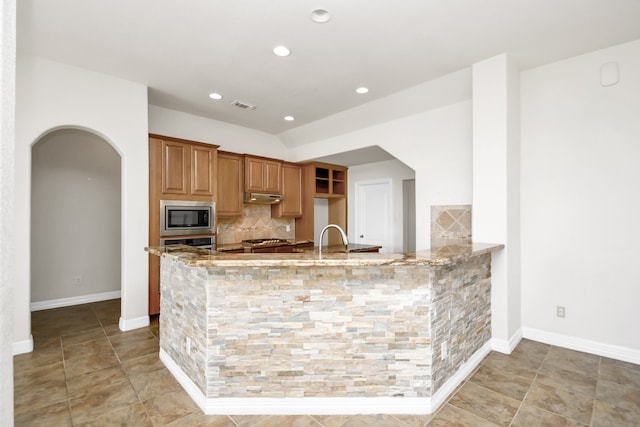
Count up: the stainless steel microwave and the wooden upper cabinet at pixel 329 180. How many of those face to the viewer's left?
0

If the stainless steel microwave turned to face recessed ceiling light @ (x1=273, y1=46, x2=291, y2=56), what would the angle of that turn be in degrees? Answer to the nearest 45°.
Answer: approximately 45° to its left

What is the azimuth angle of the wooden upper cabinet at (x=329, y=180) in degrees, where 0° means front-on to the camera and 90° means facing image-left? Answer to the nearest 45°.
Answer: approximately 315°

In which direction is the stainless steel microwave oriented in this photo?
toward the camera

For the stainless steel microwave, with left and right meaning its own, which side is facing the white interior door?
left

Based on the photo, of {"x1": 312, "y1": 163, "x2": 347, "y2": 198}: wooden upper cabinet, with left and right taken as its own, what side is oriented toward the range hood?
right

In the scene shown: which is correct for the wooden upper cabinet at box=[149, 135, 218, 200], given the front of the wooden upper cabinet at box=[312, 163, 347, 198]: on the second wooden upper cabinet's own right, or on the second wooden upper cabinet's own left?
on the second wooden upper cabinet's own right

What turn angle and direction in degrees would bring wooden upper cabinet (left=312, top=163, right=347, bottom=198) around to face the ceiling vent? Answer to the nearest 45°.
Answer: approximately 90° to its right

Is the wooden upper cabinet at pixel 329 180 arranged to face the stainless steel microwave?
no

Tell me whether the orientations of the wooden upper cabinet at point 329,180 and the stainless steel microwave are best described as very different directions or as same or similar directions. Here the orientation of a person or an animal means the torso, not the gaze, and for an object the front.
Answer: same or similar directions

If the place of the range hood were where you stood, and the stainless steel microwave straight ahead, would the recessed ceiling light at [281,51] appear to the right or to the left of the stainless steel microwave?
left

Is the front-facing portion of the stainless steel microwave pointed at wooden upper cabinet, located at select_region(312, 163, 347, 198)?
no

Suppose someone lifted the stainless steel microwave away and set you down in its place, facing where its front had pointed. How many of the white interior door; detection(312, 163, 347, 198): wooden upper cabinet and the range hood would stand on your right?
0
